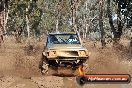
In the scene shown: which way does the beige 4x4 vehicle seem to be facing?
toward the camera
